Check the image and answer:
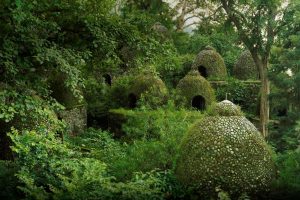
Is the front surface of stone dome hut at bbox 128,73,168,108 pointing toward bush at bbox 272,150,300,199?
no

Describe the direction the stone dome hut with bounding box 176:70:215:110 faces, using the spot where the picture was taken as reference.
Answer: facing the viewer

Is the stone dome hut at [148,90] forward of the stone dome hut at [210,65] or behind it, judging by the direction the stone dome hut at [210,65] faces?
forward

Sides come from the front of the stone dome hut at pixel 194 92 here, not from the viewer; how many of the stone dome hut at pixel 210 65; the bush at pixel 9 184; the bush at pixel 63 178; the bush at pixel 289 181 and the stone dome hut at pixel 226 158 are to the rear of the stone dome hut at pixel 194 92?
1

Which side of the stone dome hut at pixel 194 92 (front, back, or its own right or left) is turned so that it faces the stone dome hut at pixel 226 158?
front

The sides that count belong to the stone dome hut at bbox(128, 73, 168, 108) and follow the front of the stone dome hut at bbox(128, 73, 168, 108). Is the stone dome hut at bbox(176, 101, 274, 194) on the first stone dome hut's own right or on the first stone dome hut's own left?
on the first stone dome hut's own left

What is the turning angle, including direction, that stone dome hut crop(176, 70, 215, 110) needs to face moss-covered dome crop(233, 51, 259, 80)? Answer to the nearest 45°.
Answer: approximately 135° to its left

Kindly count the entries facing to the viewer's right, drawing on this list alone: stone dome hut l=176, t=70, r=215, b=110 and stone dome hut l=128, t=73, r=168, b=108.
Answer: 0

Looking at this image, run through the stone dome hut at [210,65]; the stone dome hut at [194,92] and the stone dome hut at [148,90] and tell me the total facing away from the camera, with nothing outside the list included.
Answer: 0

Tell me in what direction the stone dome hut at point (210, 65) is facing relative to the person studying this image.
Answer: facing the viewer and to the left of the viewer

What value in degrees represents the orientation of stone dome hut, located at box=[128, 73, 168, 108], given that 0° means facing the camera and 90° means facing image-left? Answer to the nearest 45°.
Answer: approximately 45°

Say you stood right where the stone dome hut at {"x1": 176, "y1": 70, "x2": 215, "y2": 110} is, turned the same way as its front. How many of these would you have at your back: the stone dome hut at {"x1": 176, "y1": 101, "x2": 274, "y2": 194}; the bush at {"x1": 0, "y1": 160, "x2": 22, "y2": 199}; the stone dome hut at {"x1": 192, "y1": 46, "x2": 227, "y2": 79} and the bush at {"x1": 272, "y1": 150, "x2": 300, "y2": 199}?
1

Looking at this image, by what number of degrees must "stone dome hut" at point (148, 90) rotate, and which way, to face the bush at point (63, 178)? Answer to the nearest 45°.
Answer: approximately 45° to its left

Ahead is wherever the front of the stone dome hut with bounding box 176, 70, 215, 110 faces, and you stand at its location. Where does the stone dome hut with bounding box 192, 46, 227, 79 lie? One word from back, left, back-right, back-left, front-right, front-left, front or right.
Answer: back

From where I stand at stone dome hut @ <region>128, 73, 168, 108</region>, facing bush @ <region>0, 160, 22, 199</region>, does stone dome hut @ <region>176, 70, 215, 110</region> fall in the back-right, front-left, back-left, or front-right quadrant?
back-left

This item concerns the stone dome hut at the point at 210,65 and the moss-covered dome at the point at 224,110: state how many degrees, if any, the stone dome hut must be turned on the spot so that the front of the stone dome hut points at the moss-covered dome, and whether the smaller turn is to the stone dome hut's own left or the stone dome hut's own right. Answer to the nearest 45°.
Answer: approximately 45° to the stone dome hut's own left

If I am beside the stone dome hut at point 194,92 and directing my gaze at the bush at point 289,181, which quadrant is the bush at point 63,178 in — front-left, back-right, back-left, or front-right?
front-right
